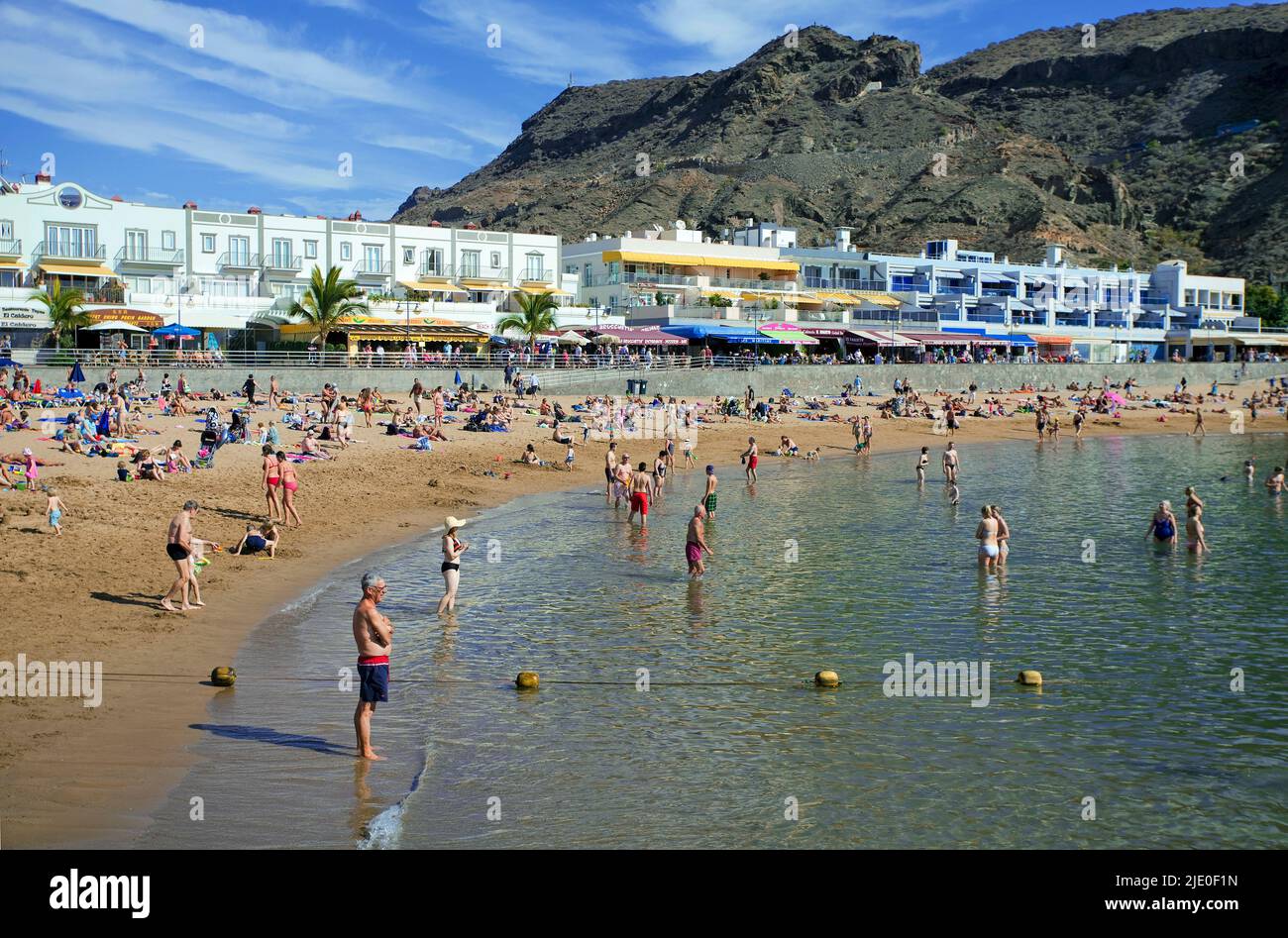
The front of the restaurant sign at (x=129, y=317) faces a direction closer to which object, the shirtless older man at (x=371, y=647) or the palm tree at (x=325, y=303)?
the shirtless older man

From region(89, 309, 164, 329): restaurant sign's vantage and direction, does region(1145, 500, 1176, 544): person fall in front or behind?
in front

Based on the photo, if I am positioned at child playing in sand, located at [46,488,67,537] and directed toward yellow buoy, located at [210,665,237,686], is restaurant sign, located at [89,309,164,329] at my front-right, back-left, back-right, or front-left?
back-left

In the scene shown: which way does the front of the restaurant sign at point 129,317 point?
toward the camera

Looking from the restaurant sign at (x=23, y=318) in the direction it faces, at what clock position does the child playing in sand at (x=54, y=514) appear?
The child playing in sand is roughly at 12 o'clock from the restaurant sign.

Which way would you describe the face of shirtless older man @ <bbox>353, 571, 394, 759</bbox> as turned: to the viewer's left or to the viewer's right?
to the viewer's right

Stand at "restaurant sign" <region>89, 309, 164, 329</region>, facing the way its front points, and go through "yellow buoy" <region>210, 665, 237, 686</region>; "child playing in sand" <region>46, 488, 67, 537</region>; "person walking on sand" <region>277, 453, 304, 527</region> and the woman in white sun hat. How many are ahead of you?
4
